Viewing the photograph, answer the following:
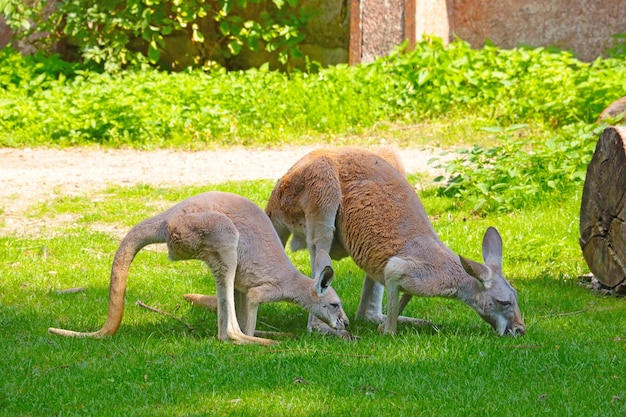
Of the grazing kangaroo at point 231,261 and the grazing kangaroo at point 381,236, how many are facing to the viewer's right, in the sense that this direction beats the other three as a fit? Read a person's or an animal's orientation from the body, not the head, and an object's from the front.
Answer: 2

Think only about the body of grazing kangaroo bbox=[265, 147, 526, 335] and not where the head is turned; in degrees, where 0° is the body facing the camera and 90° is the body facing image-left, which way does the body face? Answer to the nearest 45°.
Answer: approximately 270°

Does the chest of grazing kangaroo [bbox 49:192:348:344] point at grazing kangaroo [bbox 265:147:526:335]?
yes

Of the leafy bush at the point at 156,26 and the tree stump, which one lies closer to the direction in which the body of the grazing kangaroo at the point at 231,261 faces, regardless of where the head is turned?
the tree stump

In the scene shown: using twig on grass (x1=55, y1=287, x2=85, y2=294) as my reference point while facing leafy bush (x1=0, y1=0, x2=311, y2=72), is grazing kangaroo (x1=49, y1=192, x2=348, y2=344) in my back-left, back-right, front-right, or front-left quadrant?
back-right

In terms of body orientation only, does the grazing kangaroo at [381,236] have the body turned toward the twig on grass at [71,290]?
no

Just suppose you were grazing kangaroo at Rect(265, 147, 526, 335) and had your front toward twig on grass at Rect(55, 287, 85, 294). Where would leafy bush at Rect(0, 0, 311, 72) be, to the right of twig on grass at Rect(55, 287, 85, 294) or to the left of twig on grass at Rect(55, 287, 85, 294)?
right

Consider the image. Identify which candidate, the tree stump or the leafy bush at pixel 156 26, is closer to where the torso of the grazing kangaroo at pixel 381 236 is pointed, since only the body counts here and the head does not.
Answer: the tree stump

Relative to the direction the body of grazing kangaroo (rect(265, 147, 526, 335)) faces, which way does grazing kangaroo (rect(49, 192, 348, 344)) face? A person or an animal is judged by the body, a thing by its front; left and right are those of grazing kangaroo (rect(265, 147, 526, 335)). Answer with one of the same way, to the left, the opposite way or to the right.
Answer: the same way

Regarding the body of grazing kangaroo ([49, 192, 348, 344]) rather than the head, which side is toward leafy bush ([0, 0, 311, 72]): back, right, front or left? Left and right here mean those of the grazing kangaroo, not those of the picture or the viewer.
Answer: left

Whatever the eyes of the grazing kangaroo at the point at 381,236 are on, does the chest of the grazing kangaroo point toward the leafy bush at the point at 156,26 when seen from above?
no

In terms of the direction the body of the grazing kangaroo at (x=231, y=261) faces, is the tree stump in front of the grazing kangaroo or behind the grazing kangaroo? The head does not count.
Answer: in front

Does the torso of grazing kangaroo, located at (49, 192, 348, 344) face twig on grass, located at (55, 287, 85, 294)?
no

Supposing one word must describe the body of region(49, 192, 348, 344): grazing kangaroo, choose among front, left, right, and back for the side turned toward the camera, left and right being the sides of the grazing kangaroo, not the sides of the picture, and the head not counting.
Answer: right
